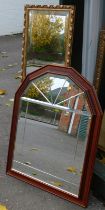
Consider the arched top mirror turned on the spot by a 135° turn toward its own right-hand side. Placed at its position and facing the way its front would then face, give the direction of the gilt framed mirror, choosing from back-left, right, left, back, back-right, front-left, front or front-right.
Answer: front
